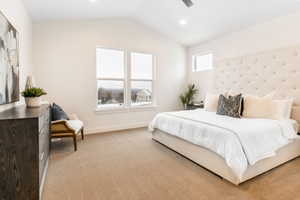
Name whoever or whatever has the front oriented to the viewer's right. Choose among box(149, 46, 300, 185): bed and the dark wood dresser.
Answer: the dark wood dresser

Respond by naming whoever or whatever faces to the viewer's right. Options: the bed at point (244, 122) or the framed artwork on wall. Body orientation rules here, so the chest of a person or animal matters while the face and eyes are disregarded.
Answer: the framed artwork on wall

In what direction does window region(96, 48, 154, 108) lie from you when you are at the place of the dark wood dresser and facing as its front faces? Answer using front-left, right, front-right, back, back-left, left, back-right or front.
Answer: front-left

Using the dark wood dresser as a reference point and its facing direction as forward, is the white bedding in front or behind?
in front

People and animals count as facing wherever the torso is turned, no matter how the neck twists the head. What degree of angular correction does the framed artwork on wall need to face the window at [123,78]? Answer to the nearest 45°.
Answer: approximately 45° to its left

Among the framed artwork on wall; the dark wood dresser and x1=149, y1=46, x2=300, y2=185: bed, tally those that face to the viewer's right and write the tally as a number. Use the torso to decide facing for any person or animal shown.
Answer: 2

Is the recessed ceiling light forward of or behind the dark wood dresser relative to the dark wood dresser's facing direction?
forward

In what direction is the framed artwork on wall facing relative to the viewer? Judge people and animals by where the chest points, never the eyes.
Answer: to the viewer's right

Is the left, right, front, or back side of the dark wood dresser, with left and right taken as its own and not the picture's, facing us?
right

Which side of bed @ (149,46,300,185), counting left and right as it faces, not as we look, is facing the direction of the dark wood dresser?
front

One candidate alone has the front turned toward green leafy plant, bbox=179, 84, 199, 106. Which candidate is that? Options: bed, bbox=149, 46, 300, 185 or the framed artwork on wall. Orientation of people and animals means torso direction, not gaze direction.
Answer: the framed artwork on wall

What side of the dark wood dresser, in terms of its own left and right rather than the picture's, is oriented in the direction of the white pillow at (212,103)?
front

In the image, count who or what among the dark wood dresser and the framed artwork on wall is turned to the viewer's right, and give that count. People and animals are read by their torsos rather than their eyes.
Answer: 2
